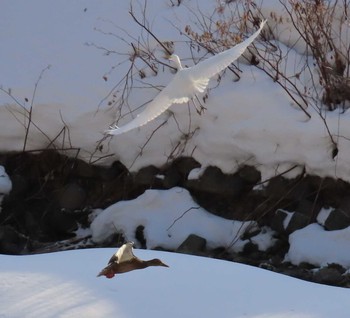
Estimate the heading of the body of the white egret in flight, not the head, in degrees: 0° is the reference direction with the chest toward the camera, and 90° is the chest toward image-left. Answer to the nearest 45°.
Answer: approximately 135°

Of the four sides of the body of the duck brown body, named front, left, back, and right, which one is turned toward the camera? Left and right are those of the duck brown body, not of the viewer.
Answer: right

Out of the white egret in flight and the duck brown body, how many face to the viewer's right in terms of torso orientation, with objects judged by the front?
1

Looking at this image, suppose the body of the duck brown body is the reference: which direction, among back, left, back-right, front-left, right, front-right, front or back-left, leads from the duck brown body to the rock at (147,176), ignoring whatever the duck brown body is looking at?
left
